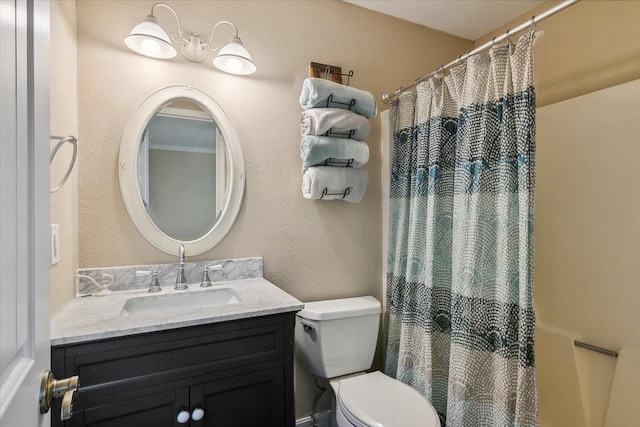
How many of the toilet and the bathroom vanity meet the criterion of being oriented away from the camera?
0

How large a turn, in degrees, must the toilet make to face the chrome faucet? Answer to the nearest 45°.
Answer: approximately 135° to its right

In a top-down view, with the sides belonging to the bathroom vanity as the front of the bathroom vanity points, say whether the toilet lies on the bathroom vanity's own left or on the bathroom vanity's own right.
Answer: on the bathroom vanity's own left

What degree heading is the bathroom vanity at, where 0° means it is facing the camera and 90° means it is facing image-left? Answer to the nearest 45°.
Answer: approximately 0°

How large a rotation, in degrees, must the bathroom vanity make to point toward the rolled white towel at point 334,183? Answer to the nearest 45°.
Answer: approximately 135° to its left

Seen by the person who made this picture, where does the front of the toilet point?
facing the viewer and to the right of the viewer

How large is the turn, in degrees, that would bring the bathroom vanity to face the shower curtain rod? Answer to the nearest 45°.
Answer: approximately 90° to its left
